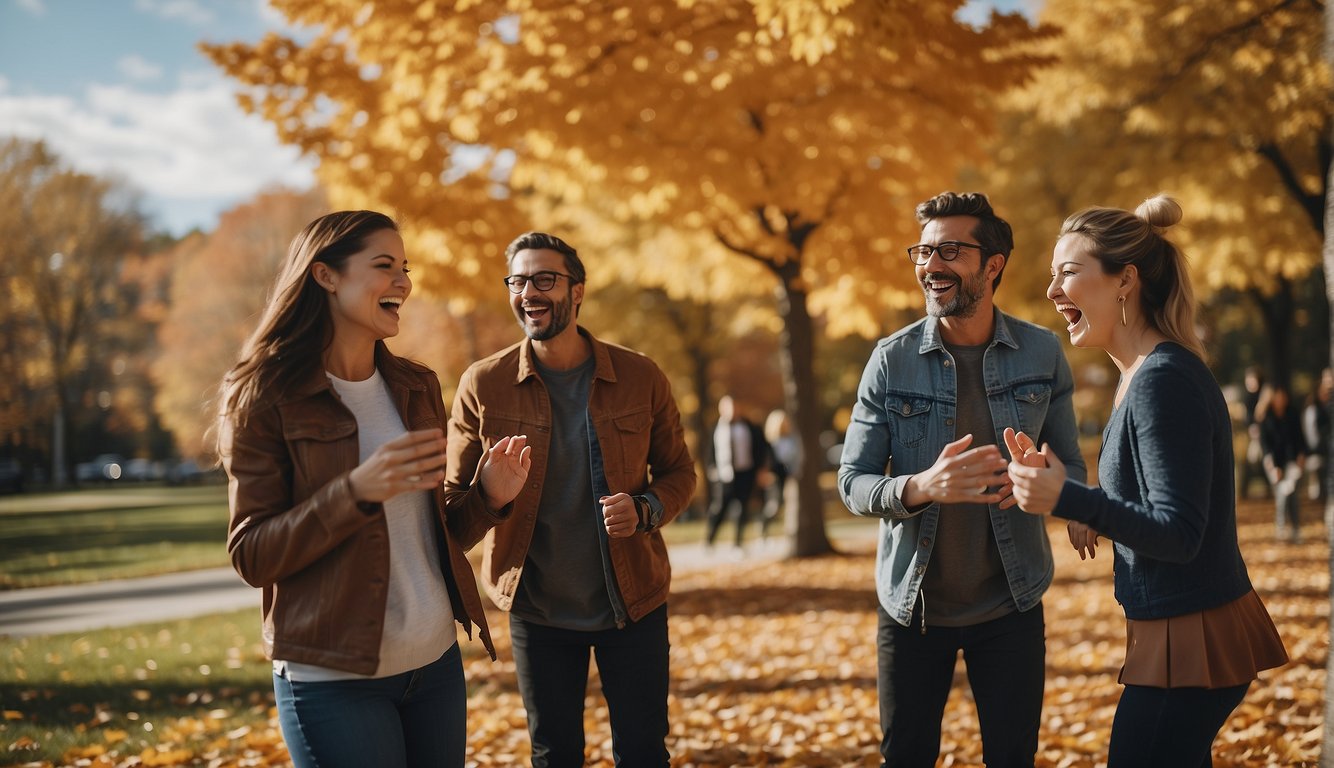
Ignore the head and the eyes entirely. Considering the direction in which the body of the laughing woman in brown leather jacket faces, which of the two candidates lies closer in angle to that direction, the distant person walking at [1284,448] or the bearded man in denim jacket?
the bearded man in denim jacket

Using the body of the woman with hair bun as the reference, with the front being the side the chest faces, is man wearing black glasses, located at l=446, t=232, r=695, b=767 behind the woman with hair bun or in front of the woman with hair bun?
in front

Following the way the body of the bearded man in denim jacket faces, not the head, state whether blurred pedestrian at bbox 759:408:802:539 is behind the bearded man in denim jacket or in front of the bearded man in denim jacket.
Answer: behind

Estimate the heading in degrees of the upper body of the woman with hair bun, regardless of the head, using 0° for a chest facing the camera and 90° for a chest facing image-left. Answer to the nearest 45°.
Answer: approximately 90°

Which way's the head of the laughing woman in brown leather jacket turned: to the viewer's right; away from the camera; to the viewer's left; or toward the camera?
to the viewer's right

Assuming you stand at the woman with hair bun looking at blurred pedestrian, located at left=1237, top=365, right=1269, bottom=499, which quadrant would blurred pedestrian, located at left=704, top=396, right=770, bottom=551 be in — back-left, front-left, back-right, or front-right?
front-left

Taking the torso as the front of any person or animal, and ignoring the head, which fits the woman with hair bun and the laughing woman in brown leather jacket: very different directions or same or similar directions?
very different directions

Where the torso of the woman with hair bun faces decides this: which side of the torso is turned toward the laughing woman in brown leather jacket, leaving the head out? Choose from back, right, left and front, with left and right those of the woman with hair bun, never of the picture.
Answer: front

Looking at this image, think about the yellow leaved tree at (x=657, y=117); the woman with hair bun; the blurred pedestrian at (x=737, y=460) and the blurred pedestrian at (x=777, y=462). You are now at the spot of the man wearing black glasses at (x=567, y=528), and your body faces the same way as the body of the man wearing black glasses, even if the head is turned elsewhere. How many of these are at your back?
3

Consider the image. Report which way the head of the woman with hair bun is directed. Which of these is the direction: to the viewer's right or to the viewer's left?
to the viewer's left

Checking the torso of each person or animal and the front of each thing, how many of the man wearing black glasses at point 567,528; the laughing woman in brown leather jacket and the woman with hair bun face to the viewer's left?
1

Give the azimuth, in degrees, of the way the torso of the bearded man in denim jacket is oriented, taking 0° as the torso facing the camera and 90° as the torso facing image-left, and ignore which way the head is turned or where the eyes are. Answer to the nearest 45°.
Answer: approximately 0°

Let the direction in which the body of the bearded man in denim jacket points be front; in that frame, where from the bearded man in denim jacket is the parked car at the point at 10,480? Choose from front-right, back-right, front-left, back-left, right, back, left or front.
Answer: back-right

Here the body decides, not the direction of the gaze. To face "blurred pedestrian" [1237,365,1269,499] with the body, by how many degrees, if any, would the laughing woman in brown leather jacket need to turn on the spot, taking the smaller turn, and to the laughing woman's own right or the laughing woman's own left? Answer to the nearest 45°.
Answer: approximately 90° to the laughing woman's own left

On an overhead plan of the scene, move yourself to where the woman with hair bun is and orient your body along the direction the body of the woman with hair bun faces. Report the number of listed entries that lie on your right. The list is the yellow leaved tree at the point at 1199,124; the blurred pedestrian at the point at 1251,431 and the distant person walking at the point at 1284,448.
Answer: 3

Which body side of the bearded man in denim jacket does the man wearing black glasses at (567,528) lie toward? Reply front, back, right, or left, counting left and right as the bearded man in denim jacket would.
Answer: right

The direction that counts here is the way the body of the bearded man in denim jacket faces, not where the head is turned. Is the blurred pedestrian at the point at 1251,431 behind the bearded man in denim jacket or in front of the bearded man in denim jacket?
behind

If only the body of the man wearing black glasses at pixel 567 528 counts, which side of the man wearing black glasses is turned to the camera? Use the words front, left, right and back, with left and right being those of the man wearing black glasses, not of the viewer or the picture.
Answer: front

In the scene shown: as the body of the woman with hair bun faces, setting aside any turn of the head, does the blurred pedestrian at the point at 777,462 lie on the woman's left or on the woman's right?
on the woman's right
